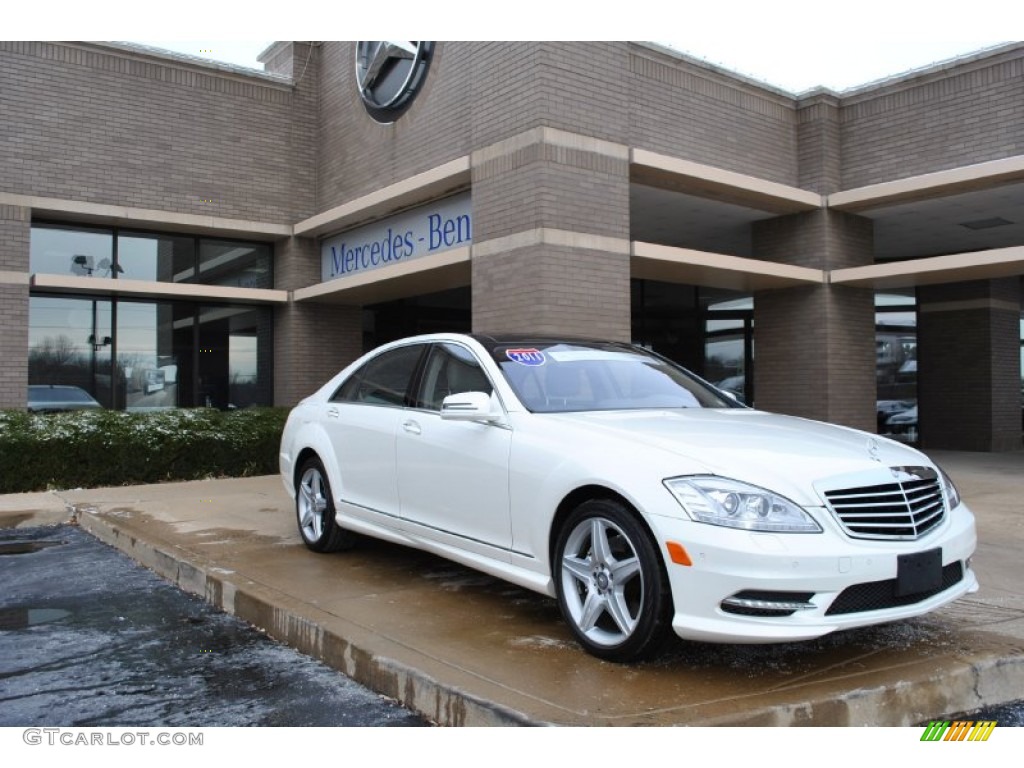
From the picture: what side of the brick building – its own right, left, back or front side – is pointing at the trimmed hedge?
front

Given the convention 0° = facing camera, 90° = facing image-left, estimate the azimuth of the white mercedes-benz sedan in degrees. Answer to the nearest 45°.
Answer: approximately 315°

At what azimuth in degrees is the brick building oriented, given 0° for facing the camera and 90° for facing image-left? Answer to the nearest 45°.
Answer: approximately 45°

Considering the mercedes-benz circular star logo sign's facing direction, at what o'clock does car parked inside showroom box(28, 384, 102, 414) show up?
The car parked inside showroom is roughly at 2 o'clock from the mercedes-benz circular star logo sign.

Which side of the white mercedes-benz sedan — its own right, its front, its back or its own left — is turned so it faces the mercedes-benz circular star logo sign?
back

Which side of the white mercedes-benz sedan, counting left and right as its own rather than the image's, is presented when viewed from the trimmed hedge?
back

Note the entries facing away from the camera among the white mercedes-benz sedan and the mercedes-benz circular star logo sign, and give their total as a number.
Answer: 0

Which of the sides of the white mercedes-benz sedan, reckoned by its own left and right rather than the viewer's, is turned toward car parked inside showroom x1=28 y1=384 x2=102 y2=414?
back
